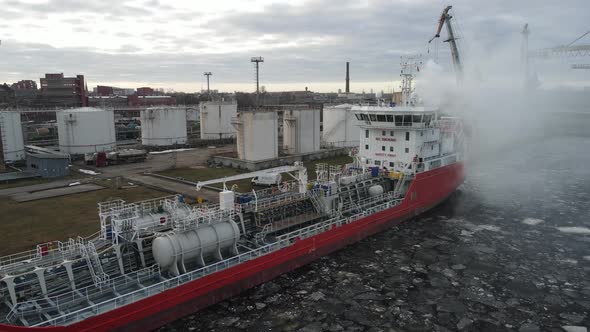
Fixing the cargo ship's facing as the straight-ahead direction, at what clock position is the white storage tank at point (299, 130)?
The white storage tank is roughly at 5 o'clock from the cargo ship.

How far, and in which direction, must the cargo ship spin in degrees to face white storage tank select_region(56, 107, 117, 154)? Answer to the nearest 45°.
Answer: approximately 90° to its right

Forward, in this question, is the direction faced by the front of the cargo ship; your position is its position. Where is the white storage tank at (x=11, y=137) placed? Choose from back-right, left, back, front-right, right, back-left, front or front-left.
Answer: right

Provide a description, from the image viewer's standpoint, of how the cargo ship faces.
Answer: facing the viewer and to the left of the viewer

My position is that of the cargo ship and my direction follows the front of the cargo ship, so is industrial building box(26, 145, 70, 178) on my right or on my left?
on my right

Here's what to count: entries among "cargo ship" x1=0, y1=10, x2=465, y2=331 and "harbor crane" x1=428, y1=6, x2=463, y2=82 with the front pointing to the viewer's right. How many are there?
0

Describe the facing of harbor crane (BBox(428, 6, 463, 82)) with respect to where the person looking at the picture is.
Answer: facing to the left of the viewer

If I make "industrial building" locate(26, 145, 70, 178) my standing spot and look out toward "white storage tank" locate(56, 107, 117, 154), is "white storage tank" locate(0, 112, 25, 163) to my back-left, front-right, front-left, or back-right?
front-left

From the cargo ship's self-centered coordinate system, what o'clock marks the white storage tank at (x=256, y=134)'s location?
The white storage tank is roughly at 5 o'clock from the cargo ship.
